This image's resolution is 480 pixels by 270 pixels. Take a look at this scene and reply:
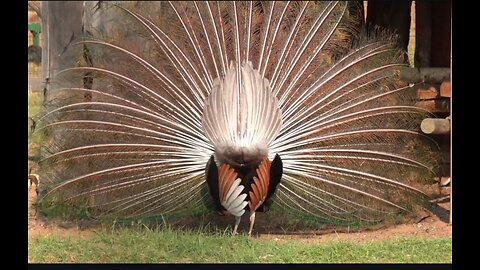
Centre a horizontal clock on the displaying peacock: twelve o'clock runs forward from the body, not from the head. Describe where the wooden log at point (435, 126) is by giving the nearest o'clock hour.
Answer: The wooden log is roughly at 2 o'clock from the displaying peacock.

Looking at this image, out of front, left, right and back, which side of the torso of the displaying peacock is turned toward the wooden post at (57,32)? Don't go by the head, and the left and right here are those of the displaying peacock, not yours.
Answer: left

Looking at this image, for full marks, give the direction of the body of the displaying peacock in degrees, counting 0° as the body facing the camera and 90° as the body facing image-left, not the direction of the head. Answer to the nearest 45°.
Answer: approximately 180°

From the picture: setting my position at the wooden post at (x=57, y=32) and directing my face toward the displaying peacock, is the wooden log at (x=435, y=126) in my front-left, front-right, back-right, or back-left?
front-left
